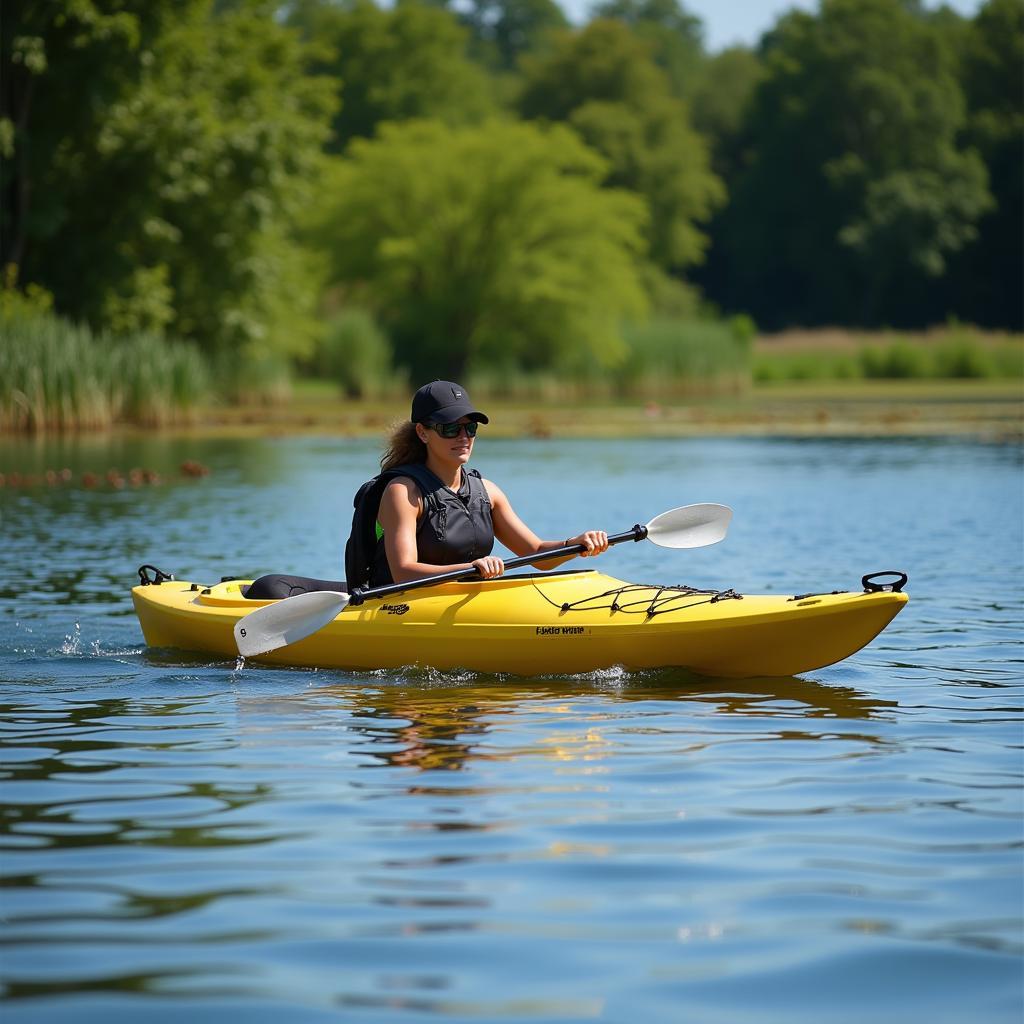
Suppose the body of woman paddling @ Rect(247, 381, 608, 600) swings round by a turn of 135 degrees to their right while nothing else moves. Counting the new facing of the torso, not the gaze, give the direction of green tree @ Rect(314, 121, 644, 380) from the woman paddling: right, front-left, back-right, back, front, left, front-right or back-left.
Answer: right

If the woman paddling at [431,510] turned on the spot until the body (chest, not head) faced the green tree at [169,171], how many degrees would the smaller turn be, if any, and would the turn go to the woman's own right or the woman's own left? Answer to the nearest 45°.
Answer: approximately 135° to the woman's own left

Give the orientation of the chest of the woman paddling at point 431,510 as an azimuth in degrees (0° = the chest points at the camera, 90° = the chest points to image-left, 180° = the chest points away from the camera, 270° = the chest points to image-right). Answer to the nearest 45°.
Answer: approximately 315°

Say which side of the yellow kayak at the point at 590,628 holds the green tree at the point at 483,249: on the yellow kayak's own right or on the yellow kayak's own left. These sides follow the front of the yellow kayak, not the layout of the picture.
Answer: on the yellow kayak's own left

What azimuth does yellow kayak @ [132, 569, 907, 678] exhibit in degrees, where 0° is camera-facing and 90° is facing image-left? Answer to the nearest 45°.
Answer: approximately 270°

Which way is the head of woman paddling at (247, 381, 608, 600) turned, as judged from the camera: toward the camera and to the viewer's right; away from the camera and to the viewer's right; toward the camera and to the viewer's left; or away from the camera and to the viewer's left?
toward the camera and to the viewer's right
